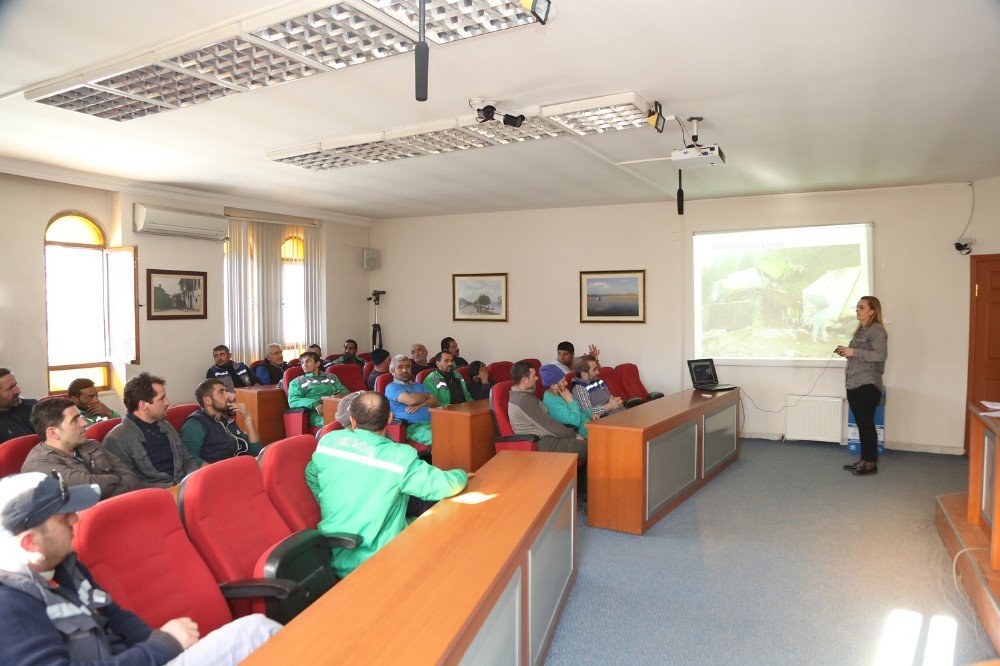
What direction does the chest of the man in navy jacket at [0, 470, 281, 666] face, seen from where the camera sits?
to the viewer's right

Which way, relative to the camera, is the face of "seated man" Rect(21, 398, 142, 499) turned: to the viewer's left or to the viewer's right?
to the viewer's right

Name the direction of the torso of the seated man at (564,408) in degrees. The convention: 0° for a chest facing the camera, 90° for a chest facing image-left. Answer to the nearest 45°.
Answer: approximately 270°

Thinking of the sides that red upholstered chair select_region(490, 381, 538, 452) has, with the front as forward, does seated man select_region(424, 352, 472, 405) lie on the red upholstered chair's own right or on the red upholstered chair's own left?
on the red upholstered chair's own left

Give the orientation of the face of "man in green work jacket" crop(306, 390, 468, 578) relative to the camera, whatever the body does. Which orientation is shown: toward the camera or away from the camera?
away from the camera

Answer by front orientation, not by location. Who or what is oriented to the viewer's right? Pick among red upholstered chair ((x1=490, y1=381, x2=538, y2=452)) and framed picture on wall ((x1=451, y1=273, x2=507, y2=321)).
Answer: the red upholstered chair

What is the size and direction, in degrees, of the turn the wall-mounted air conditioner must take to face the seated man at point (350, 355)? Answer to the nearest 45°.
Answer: approximately 90° to its left

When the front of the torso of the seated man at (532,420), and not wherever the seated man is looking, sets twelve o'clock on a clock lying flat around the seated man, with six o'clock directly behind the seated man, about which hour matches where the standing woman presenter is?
The standing woman presenter is roughly at 11 o'clock from the seated man.

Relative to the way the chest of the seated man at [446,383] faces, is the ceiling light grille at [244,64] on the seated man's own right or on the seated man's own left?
on the seated man's own right

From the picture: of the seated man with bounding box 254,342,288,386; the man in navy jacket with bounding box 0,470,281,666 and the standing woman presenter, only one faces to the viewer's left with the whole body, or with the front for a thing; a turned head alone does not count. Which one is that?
the standing woman presenter
